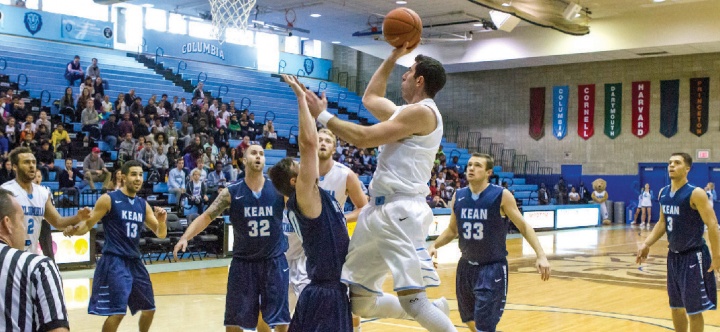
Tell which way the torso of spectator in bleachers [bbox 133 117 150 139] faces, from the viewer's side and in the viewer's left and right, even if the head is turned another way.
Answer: facing the viewer

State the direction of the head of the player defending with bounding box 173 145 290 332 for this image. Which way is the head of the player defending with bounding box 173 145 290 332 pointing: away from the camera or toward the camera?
toward the camera

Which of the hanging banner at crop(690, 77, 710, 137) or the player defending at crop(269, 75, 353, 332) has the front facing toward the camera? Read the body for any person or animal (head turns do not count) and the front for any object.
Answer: the hanging banner

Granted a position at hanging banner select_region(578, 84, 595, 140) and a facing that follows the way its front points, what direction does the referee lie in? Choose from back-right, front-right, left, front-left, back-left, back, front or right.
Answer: front

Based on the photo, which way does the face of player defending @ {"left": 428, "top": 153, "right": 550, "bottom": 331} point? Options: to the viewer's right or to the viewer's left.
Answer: to the viewer's left

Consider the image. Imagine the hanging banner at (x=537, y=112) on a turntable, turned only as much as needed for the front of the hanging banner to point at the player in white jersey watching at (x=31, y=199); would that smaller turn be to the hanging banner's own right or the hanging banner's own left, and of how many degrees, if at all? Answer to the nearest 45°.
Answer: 0° — it already faces them

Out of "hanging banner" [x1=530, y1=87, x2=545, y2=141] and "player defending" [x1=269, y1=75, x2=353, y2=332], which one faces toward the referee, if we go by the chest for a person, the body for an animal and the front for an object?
the hanging banner

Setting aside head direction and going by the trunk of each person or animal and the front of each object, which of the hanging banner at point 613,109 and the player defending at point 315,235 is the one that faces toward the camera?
the hanging banner

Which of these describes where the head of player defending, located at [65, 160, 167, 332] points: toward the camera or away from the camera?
toward the camera

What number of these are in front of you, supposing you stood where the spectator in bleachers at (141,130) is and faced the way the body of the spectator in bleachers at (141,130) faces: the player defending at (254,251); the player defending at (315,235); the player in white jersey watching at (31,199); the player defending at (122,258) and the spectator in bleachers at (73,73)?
4

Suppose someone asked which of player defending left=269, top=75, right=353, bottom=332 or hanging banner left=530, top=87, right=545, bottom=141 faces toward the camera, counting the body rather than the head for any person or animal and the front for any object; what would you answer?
the hanging banner

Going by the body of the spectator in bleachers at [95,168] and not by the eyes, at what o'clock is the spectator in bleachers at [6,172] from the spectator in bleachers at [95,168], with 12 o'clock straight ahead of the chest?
the spectator in bleachers at [6,172] is roughly at 3 o'clock from the spectator in bleachers at [95,168].

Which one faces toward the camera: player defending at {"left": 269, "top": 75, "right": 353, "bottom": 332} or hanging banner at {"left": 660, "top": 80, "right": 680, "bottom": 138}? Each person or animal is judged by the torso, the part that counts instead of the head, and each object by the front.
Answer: the hanging banner

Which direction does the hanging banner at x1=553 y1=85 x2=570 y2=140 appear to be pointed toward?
toward the camera

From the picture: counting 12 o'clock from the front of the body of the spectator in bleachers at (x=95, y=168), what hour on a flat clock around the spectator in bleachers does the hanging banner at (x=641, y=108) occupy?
The hanging banner is roughly at 10 o'clock from the spectator in bleachers.

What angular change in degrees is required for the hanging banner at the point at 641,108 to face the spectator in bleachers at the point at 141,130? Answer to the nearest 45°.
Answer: approximately 45° to its right

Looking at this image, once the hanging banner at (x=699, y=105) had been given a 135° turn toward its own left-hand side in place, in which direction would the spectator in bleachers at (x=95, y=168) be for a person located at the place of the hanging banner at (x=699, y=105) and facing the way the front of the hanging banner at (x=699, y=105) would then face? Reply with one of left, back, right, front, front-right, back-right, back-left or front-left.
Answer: back

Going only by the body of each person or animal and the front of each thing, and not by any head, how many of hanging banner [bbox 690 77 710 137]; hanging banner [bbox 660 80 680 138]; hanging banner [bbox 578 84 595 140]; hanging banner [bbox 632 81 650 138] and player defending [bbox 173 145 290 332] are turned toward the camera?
5

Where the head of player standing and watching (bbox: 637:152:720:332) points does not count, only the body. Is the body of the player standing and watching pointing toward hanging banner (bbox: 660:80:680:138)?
no
